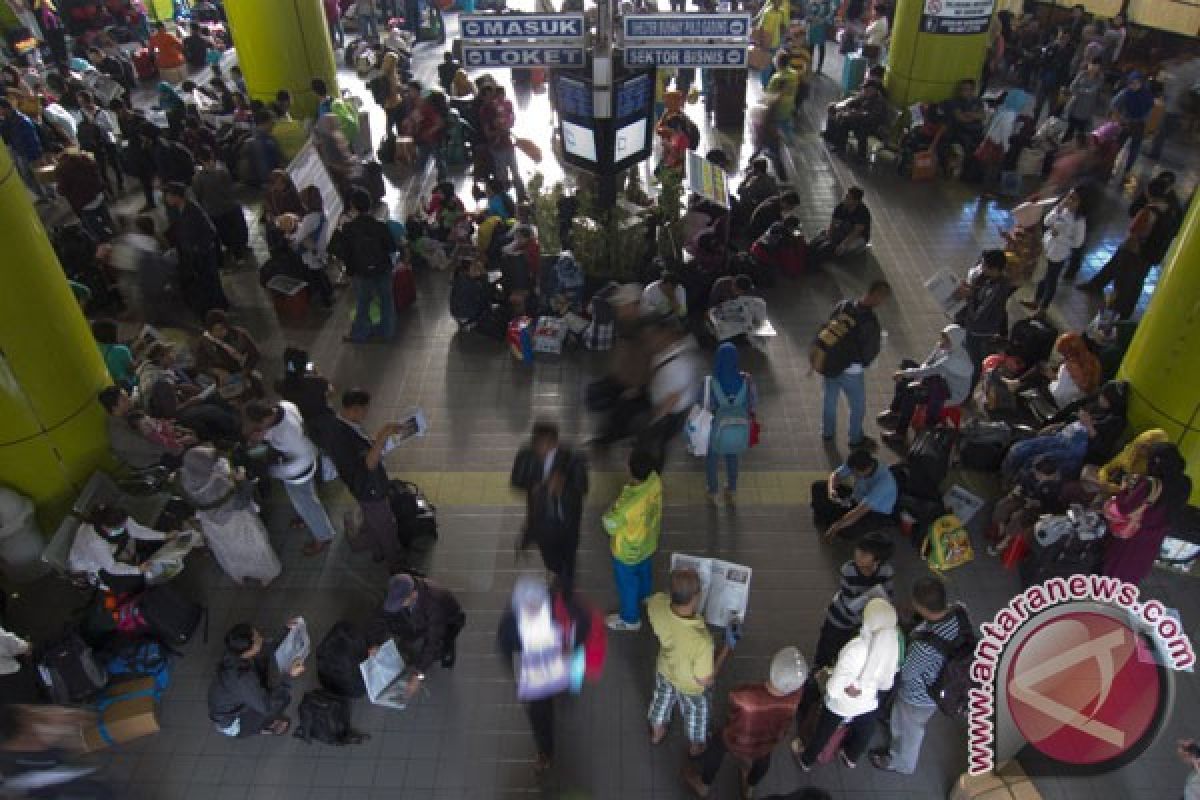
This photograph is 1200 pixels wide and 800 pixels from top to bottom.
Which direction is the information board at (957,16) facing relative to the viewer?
toward the camera

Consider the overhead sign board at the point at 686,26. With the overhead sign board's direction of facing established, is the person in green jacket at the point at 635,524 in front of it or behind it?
in front

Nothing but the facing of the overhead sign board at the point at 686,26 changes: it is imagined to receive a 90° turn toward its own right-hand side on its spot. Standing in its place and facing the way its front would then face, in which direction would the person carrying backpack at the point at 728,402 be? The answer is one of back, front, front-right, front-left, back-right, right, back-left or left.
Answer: left

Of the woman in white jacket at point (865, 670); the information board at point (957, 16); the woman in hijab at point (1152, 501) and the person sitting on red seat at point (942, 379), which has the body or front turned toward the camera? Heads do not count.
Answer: the information board

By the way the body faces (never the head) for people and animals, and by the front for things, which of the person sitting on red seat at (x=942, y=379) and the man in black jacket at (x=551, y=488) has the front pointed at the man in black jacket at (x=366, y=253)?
the person sitting on red seat

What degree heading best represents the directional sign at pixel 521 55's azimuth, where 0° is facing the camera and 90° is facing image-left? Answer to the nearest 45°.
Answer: approximately 0°

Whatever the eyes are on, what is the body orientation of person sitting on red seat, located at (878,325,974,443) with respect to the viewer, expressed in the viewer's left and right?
facing to the left of the viewer

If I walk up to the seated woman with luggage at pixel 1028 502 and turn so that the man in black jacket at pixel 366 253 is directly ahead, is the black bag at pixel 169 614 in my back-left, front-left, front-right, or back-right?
front-left

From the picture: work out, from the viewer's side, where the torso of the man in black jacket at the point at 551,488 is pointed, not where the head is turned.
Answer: toward the camera

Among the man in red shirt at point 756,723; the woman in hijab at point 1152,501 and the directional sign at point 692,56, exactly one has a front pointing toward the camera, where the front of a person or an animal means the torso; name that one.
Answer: the directional sign

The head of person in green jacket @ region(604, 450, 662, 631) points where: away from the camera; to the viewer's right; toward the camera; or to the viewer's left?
away from the camera

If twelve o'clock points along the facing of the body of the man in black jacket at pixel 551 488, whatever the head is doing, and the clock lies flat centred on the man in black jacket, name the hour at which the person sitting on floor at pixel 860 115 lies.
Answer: The person sitting on floor is roughly at 7 o'clock from the man in black jacket.

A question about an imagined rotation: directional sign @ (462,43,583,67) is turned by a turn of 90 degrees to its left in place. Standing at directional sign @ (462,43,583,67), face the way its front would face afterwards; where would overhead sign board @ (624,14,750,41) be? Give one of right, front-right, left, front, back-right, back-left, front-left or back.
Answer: front

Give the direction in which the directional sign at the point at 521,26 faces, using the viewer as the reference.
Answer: facing the viewer

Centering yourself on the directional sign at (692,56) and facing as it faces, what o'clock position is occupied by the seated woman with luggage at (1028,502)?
The seated woman with luggage is roughly at 11 o'clock from the directional sign.

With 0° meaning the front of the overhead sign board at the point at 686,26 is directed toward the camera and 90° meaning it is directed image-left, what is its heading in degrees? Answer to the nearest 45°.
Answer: approximately 0°

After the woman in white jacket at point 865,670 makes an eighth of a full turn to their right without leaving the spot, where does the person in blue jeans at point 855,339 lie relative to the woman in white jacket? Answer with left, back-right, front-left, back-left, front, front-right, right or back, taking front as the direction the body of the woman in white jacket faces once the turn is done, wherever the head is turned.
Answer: left
